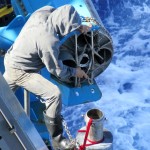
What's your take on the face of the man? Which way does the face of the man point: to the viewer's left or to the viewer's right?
to the viewer's right

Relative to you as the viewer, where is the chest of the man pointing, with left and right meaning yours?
facing to the right of the viewer
